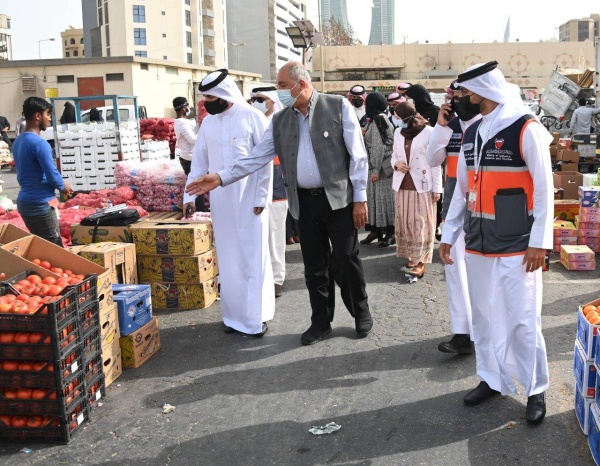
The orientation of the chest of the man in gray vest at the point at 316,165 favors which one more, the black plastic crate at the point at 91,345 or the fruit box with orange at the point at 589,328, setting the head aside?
the black plastic crate

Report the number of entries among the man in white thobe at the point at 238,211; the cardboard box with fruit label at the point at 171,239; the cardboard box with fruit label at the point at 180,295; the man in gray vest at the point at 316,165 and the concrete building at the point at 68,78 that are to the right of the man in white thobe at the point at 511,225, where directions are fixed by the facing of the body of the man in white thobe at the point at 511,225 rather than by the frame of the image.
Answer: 5

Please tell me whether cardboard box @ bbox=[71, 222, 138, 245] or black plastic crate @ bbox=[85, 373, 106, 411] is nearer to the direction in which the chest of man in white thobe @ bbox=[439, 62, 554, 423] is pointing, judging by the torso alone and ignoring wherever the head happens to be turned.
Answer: the black plastic crate

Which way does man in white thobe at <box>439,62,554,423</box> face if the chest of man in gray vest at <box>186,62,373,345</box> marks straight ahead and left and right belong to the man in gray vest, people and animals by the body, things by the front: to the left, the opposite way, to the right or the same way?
the same way

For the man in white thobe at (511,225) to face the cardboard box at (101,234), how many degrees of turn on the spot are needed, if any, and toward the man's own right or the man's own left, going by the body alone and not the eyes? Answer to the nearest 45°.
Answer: approximately 90° to the man's own right

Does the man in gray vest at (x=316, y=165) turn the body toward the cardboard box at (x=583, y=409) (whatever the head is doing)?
no

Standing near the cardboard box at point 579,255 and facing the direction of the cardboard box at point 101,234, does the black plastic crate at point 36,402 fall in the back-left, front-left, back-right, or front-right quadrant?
front-left

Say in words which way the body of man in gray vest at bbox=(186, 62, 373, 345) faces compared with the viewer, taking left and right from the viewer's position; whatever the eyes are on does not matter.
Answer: facing the viewer and to the left of the viewer

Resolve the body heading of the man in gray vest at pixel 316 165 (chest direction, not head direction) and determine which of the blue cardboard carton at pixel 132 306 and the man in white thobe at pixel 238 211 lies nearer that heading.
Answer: the blue cardboard carton

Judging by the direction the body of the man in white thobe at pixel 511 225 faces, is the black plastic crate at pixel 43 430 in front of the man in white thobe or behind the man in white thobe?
in front

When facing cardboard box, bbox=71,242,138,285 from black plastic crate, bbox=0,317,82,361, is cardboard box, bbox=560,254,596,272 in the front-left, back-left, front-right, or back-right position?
front-right

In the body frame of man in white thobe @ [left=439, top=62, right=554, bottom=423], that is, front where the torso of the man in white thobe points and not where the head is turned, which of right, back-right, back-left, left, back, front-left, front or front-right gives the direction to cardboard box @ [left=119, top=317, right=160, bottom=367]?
front-right

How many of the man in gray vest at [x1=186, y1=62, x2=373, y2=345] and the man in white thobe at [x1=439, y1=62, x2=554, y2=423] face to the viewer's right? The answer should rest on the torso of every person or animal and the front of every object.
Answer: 0

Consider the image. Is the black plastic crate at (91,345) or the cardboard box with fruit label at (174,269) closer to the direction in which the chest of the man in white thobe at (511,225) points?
the black plastic crate

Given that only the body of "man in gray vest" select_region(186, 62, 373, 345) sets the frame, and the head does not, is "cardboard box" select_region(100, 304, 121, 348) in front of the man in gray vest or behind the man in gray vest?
in front

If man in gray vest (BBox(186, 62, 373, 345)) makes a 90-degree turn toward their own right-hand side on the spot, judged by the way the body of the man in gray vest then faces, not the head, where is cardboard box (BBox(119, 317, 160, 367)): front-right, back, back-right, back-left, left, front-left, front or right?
front-left
